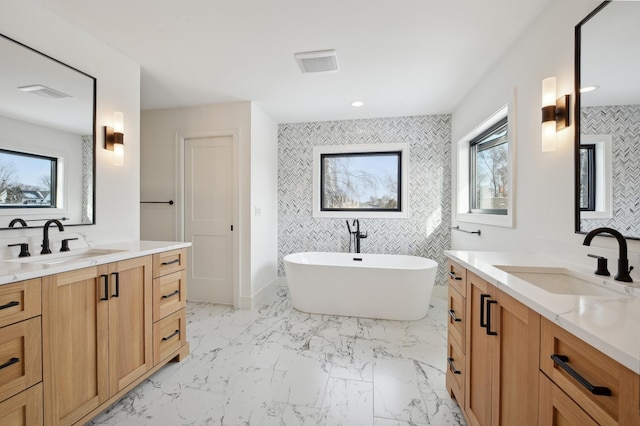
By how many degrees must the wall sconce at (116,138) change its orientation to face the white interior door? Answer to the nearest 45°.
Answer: approximately 90° to its left

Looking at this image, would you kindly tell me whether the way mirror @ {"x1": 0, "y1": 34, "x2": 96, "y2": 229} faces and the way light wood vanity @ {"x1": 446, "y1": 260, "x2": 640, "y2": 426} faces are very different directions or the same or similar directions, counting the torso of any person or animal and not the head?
very different directions

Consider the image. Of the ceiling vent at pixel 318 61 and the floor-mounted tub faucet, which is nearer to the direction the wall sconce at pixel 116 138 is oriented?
the ceiling vent

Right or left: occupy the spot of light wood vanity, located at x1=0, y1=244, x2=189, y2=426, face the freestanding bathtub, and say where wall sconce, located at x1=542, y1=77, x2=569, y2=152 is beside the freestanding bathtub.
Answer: right
